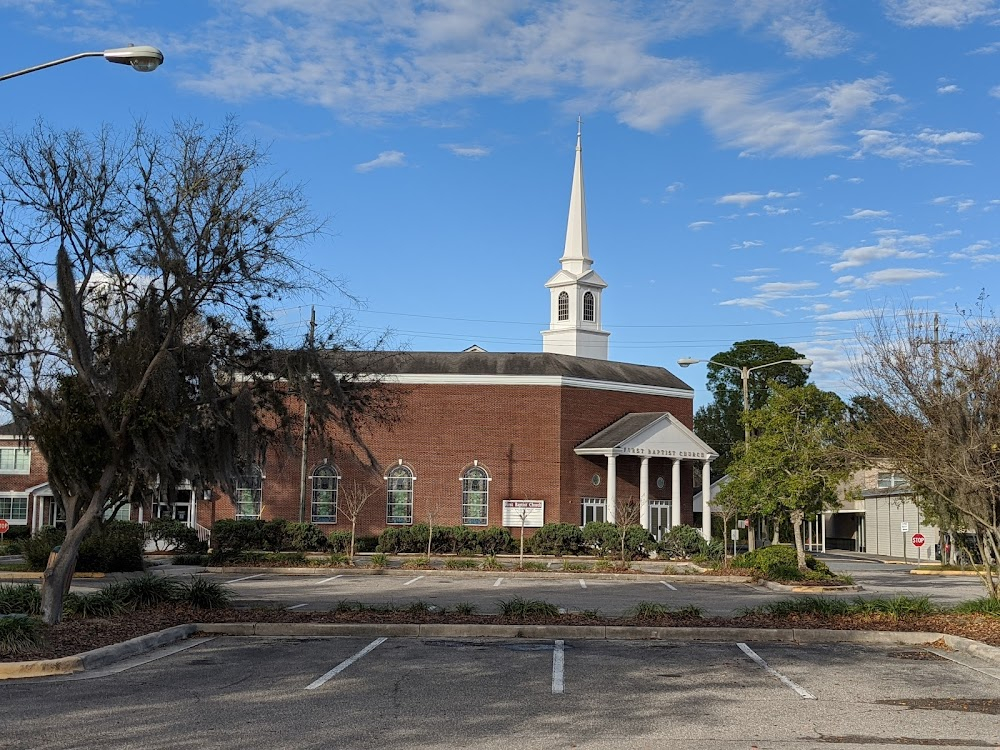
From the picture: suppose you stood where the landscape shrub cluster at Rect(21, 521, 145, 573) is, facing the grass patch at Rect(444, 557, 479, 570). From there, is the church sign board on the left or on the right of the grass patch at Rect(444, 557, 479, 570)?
left

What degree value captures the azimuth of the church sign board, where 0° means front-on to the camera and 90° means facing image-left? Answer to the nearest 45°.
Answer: approximately 0°

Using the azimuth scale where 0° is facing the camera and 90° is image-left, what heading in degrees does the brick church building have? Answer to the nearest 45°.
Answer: approximately 315°

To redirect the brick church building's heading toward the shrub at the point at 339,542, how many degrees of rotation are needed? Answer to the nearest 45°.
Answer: approximately 90° to its right

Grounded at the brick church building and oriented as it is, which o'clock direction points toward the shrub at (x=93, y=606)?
The shrub is roughly at 2 o'clock from the brick church building.

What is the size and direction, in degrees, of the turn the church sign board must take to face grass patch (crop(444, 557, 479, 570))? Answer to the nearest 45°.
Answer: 0° — it already faces it

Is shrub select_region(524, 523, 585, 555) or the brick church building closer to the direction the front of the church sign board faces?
the shrub

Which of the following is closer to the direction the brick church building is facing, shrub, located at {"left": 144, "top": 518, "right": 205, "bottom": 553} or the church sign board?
the church sign board

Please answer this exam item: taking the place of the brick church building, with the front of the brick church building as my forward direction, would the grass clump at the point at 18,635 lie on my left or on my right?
on my right

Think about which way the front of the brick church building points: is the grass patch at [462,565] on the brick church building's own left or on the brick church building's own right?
on the brick church building's own right
